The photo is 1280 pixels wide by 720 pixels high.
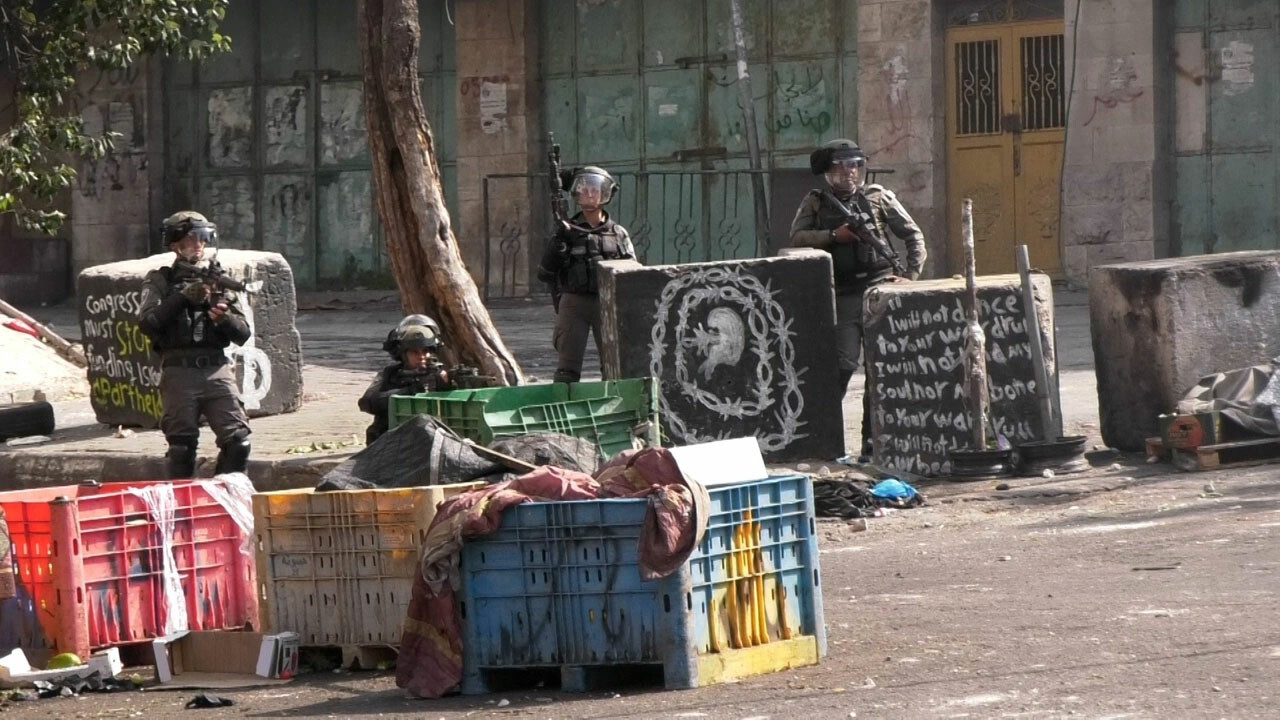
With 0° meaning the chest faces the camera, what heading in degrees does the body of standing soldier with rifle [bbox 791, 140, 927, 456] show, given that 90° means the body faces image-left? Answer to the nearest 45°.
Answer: approximately 0°

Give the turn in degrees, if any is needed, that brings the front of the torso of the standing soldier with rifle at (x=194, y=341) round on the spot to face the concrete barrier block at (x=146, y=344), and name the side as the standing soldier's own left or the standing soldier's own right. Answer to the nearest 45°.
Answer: approximately 135° to the standing soldier's own left

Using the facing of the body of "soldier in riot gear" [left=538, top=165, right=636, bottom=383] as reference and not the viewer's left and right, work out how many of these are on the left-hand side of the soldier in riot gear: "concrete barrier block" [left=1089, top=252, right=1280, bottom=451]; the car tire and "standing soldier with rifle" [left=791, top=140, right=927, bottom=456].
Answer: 2

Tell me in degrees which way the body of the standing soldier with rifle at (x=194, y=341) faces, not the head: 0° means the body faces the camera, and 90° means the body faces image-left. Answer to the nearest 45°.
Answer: approximately 315°

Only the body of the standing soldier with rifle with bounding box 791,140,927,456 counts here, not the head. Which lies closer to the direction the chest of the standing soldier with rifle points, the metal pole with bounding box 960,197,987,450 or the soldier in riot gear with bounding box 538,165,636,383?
the metal pole

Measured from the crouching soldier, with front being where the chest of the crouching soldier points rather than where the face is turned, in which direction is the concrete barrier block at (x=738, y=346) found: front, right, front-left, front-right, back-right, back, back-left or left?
left

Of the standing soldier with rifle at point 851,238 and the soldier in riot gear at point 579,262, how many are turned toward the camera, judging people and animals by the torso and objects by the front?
2

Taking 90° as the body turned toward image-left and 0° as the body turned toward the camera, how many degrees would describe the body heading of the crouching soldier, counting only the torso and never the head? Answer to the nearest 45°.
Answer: approximately 315°

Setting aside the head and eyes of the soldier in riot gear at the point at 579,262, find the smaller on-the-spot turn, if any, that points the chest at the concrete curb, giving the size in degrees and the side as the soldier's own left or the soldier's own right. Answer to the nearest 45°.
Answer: approximately 90° to the soldier's own right

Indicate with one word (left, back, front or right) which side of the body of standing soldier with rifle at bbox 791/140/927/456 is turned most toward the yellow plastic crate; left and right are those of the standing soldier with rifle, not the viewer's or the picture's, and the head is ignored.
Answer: front
